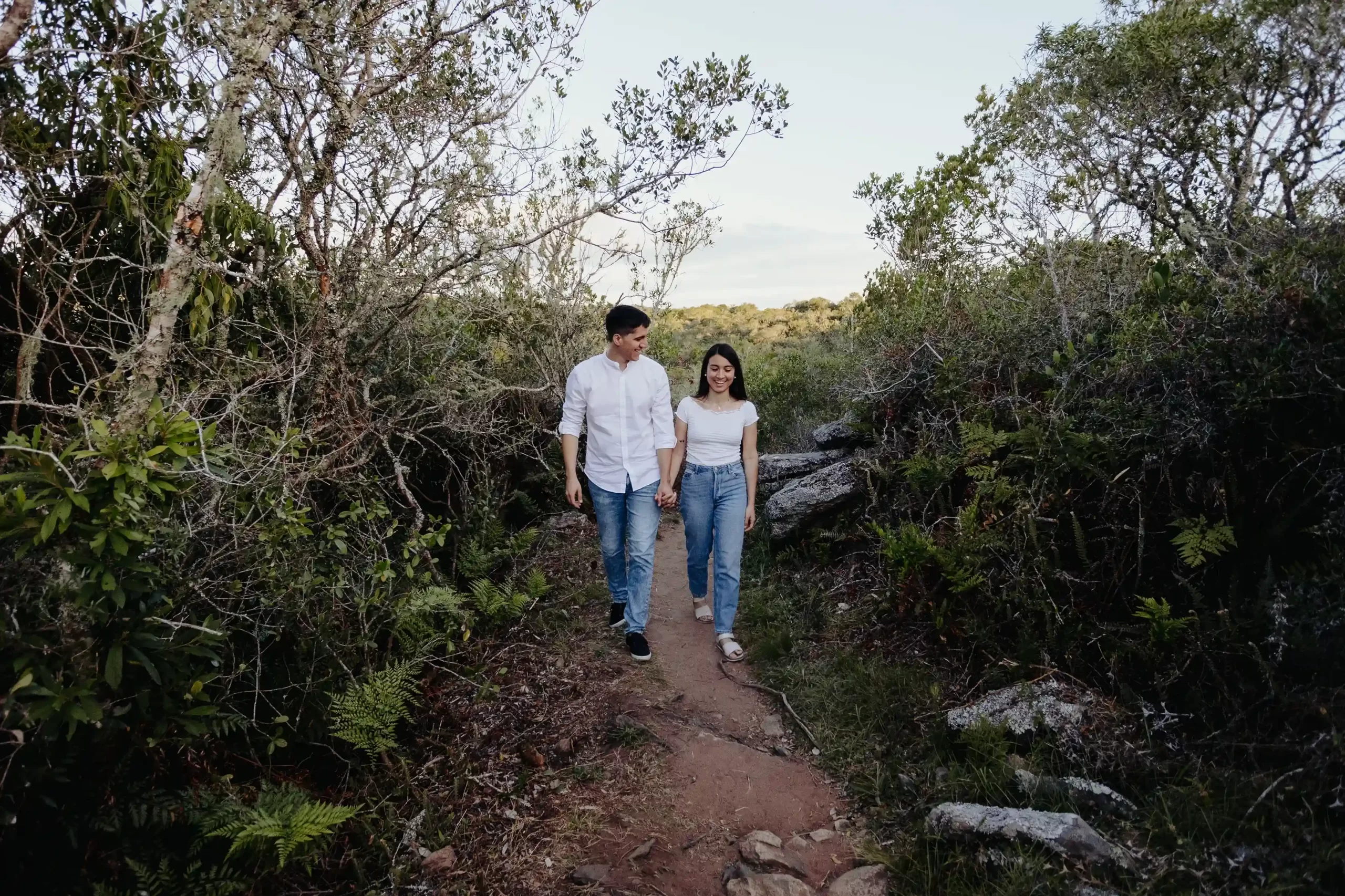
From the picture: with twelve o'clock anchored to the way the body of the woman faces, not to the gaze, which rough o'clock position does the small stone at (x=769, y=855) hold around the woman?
The small stone is roughly at 12 o'clock from the woman.

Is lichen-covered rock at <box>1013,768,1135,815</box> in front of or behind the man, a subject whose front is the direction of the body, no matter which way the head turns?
in front

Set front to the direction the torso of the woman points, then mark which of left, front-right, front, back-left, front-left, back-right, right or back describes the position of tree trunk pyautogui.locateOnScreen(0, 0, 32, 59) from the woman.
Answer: front-right

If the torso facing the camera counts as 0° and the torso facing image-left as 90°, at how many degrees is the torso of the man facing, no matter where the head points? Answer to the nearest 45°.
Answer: approximately 0°

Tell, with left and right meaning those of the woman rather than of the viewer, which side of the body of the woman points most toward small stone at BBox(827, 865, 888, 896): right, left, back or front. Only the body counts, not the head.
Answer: front

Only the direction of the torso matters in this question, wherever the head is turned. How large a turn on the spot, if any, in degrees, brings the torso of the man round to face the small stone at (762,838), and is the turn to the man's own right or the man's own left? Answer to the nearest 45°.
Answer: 0° — they already face it

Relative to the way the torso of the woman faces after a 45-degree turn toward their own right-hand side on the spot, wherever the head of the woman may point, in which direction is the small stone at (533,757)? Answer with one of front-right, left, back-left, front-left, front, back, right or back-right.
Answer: front

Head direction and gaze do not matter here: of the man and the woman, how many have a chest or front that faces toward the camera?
2

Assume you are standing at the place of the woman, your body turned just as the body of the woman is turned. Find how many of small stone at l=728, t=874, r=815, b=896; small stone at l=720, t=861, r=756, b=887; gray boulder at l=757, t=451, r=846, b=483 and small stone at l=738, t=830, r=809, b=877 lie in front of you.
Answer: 3

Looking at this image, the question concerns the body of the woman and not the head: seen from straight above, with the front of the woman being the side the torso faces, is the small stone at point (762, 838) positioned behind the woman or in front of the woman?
in front

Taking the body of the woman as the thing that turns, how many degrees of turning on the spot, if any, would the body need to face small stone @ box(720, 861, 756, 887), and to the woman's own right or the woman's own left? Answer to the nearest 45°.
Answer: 0° — they already face it
